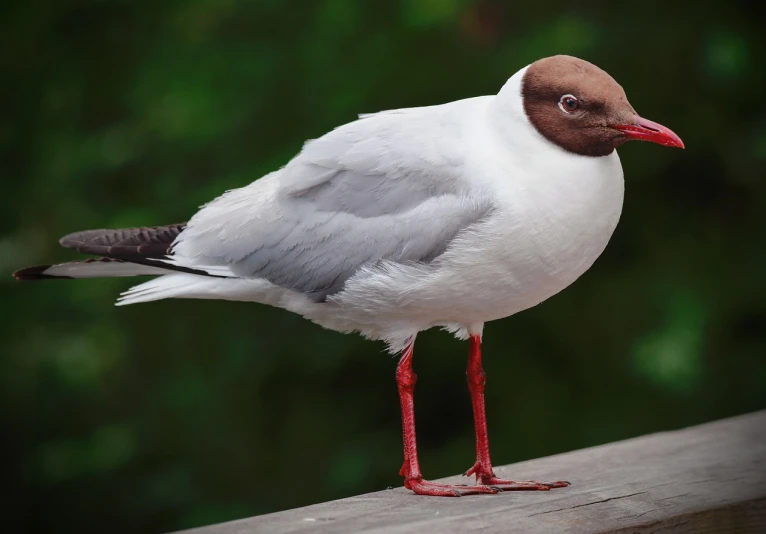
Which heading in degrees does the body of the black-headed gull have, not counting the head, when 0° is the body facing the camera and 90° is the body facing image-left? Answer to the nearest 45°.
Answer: approximately 270°
